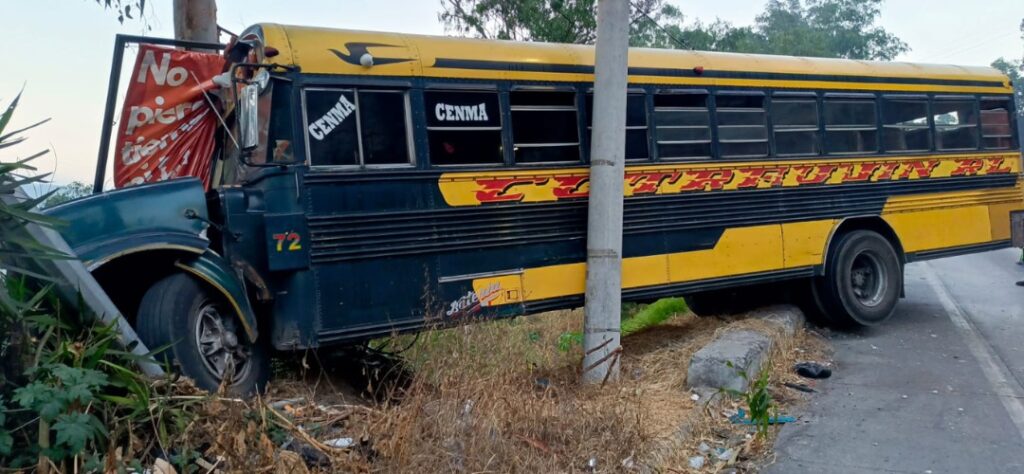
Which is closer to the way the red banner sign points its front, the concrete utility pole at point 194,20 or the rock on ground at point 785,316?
the rock on ground

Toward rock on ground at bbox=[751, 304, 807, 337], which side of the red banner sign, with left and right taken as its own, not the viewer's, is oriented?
left

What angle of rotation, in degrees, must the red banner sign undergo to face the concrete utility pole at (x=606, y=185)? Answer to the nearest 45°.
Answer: approximately 90° to its left

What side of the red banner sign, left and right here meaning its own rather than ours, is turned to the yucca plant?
front

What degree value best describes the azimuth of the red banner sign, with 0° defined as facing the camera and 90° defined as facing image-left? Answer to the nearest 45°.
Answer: approximately 0°

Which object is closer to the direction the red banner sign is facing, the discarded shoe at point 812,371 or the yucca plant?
the yucca plant

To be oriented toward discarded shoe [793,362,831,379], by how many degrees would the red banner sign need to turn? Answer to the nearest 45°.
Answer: approximately 90° to its left

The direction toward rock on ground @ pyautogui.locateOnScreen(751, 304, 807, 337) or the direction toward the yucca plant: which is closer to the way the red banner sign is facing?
the yucca plant

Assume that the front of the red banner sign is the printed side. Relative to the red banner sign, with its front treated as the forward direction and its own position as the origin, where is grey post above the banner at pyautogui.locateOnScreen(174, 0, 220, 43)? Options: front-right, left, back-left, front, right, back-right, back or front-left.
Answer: back
